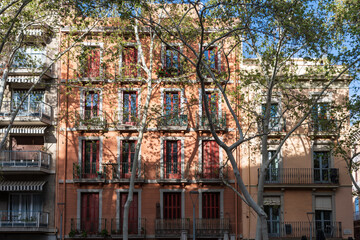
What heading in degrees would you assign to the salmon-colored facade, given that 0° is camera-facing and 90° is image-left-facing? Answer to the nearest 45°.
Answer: approximately 0°
